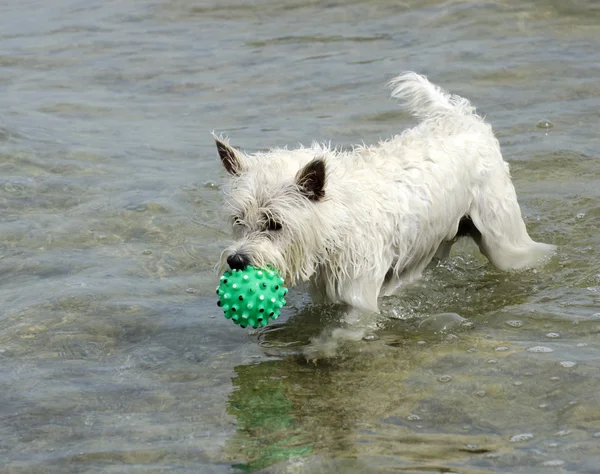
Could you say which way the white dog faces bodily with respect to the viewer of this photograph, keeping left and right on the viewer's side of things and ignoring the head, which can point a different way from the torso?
facing the viewer and to the left of the viewer
